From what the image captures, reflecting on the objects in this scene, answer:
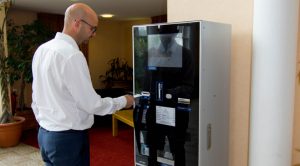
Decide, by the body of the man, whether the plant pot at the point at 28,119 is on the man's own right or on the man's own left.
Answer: on the man's own left

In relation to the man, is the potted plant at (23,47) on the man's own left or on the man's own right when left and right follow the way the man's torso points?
on the man's own left

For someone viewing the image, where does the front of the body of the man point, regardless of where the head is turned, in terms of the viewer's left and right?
facing away from the viewer and to the right of the viewer

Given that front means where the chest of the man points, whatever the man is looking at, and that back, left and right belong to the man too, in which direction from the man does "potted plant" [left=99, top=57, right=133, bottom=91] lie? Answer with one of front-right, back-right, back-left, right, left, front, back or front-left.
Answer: front-left
